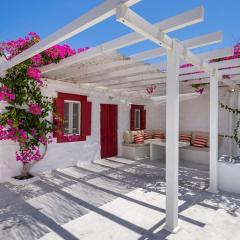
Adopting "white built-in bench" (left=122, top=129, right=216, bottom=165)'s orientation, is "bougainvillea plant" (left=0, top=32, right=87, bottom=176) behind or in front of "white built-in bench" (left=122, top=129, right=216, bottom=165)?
in front

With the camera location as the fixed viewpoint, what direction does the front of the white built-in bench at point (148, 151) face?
facing the viewer

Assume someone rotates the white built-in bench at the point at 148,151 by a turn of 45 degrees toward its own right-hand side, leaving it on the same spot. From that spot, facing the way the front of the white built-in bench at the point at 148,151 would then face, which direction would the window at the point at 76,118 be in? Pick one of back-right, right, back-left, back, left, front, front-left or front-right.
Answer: front

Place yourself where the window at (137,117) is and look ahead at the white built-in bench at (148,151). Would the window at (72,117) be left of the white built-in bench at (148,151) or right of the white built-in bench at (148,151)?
right

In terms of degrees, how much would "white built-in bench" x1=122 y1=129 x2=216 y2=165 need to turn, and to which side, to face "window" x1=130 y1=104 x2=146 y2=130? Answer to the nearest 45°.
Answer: approximately 135° to its right
